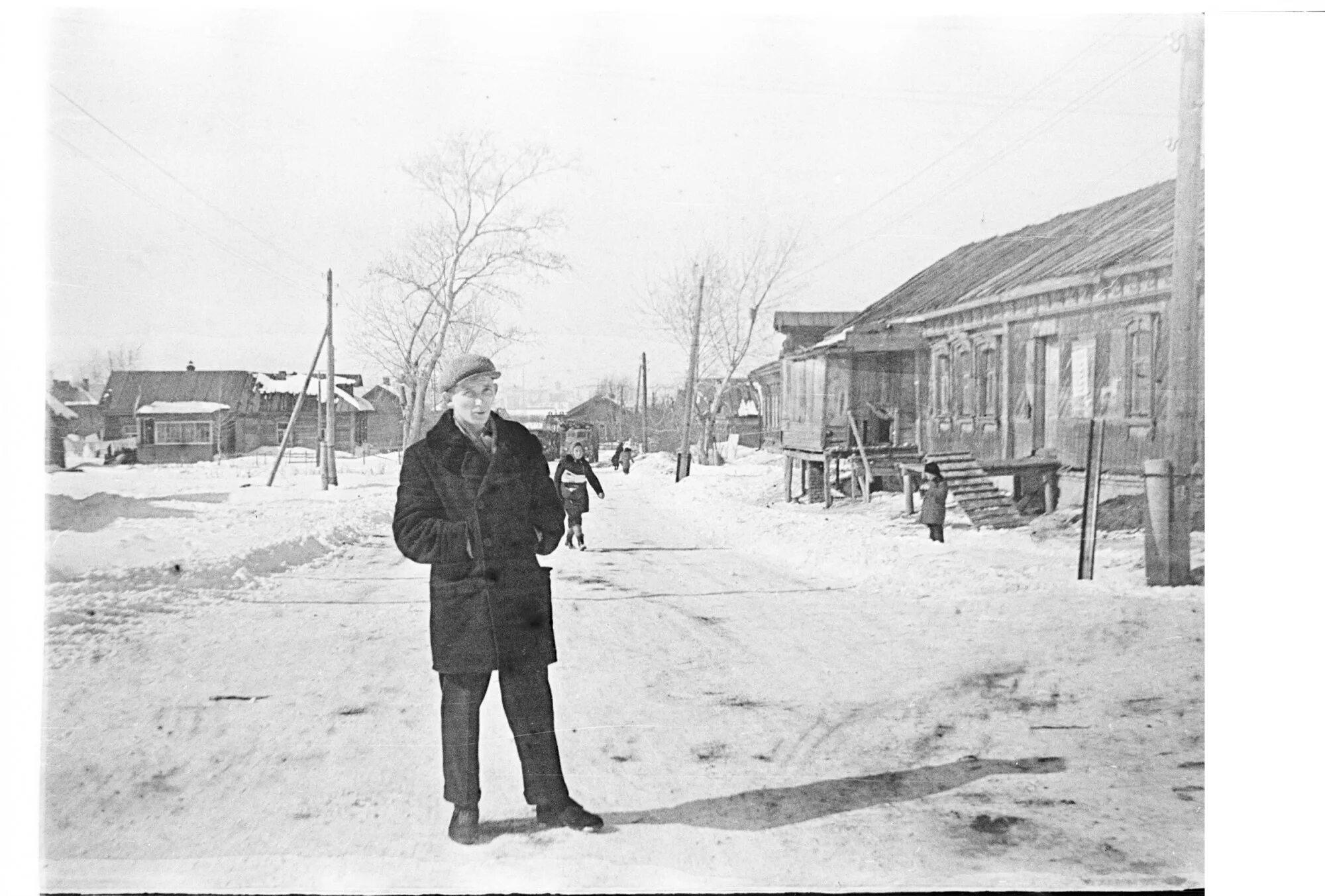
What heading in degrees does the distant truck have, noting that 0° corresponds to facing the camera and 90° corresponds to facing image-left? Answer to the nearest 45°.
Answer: approximately 0°

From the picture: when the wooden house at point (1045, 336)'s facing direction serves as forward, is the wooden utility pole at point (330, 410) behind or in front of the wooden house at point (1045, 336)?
in front

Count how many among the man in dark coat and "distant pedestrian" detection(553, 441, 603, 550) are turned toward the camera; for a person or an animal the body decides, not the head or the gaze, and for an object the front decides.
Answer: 2

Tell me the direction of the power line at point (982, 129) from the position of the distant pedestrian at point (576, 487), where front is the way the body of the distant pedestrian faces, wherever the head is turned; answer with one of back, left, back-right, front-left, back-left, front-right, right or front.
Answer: left

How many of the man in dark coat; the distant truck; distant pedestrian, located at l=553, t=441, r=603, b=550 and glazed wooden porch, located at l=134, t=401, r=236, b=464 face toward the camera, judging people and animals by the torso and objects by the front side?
4

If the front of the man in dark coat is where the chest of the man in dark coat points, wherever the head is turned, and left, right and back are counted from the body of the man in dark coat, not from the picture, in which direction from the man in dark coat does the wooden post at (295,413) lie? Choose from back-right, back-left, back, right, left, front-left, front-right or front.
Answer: back-right

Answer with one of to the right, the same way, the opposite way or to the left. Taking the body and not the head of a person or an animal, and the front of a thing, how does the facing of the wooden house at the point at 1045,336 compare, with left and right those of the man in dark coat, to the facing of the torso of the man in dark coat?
to the right

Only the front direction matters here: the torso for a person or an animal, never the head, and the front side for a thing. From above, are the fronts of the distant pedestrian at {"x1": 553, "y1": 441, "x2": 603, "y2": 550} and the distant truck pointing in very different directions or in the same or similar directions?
same or similar directions

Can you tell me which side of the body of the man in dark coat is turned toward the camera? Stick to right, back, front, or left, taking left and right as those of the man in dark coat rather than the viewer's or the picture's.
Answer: front

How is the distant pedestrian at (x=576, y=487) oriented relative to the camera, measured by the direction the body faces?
toward the camera

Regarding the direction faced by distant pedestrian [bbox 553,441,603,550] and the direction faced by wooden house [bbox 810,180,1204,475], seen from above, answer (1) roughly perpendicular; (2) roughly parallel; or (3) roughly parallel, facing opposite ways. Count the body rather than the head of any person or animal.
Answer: roughly perpendicular

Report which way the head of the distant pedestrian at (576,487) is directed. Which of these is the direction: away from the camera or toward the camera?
toward the camera

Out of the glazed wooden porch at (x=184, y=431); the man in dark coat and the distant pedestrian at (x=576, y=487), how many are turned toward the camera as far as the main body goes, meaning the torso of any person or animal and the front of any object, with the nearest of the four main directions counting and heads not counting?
3

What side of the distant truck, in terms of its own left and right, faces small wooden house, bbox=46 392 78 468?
right
